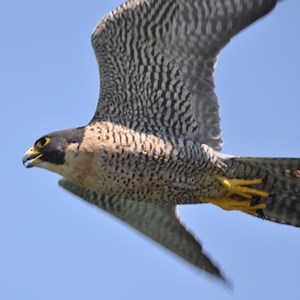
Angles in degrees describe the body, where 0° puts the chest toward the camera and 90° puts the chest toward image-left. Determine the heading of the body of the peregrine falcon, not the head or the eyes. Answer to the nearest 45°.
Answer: approximately 90°
